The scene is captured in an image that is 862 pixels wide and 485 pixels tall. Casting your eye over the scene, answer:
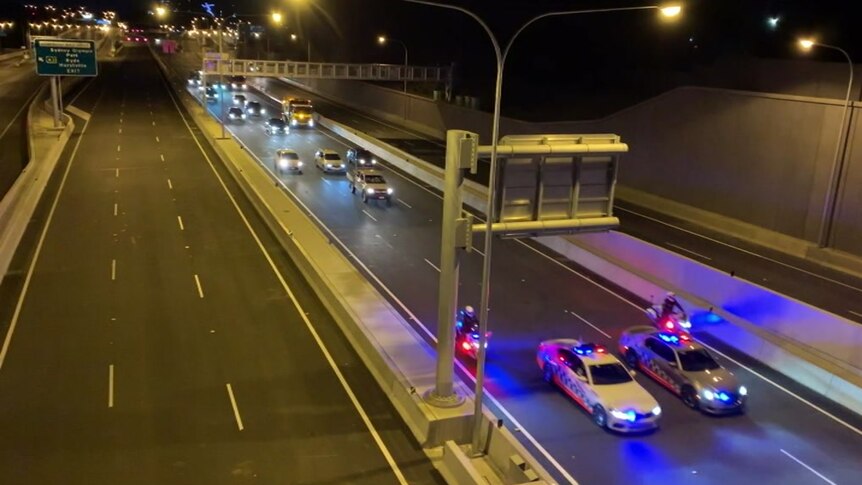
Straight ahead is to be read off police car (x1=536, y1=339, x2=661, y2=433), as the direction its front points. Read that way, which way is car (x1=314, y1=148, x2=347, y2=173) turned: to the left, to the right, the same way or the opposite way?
the same way

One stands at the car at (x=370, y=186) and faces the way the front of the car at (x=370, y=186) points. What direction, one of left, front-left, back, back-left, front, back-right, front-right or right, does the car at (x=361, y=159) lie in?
back-left

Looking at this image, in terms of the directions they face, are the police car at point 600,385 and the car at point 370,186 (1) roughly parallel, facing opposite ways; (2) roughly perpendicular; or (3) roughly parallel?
roughly parallel

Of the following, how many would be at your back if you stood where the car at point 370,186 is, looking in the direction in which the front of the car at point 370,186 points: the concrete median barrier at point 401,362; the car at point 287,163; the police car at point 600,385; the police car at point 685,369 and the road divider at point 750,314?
1

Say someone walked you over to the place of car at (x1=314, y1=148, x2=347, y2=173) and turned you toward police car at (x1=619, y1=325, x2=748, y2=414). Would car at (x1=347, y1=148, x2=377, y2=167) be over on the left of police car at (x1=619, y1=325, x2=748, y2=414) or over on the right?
left

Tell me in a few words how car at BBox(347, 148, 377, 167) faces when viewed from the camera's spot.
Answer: facing the viewer and to the right of the viewer

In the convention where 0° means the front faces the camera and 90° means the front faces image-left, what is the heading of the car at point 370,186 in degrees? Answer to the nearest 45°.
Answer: approximately 315°

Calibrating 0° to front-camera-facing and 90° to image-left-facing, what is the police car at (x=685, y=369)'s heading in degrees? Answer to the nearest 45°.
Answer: approximately 315°

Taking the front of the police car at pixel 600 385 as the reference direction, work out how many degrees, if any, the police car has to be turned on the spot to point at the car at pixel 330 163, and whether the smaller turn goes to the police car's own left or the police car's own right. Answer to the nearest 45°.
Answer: approximately 180°

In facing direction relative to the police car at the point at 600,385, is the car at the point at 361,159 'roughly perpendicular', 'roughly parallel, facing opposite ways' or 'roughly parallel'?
roughly parallel

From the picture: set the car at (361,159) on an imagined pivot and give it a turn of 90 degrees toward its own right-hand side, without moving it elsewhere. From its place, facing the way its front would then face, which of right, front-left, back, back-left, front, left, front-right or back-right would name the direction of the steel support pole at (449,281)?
front-left

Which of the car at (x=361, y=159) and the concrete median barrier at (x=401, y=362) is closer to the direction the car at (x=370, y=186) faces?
the concrete median barrier

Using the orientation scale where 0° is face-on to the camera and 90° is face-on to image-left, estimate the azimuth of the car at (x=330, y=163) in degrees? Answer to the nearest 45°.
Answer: approximately 315°

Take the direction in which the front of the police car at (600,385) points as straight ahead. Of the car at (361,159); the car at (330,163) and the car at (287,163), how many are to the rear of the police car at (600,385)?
3

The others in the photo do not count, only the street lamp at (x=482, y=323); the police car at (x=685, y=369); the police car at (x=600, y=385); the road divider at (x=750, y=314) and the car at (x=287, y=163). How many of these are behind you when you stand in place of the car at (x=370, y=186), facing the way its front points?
1

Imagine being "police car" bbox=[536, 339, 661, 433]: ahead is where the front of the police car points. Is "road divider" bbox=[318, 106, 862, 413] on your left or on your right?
on your left

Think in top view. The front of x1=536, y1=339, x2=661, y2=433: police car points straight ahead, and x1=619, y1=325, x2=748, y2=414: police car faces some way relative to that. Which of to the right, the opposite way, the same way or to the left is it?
the same way
